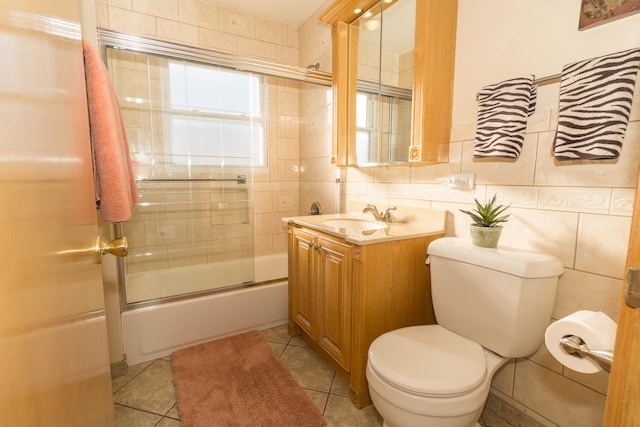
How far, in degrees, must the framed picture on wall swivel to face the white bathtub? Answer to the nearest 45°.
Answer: approximately 45° to its right

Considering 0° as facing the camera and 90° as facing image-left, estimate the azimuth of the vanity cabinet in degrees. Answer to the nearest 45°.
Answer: approximately 45°

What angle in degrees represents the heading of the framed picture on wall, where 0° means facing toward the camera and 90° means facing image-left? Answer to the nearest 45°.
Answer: approximately 45°

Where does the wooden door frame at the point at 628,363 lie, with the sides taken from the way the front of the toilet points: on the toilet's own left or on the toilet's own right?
on the toilet's own left

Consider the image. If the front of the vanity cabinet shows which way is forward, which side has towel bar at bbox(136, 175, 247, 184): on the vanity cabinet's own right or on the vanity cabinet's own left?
on the vanity cabinet's own right

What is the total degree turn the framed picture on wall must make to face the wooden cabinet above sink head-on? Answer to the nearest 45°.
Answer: approximately 45° to its right

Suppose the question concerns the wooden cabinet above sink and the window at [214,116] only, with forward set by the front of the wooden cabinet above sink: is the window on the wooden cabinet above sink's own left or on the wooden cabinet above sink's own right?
on the wooden cabinet above sink's own right

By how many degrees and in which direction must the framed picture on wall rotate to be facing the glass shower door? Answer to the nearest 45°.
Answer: approximately 45° to its right
